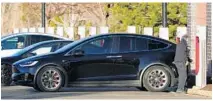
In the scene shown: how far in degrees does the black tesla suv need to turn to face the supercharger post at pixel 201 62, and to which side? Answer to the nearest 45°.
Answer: approximately 180°

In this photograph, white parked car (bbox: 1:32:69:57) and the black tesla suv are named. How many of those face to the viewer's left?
2

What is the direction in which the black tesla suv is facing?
to the viewer's left

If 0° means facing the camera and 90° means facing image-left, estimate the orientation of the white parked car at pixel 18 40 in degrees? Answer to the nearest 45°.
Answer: approximately 90°

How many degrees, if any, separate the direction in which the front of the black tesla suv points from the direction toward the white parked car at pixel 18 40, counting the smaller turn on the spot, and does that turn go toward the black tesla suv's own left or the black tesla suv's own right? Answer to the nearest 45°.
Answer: approximately 45° to the black tesla suv's own right

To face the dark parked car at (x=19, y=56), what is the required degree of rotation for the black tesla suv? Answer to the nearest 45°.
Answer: approximately 45° to its right

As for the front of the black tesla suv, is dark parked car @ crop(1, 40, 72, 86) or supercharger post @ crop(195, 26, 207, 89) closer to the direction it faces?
the dark parked car
